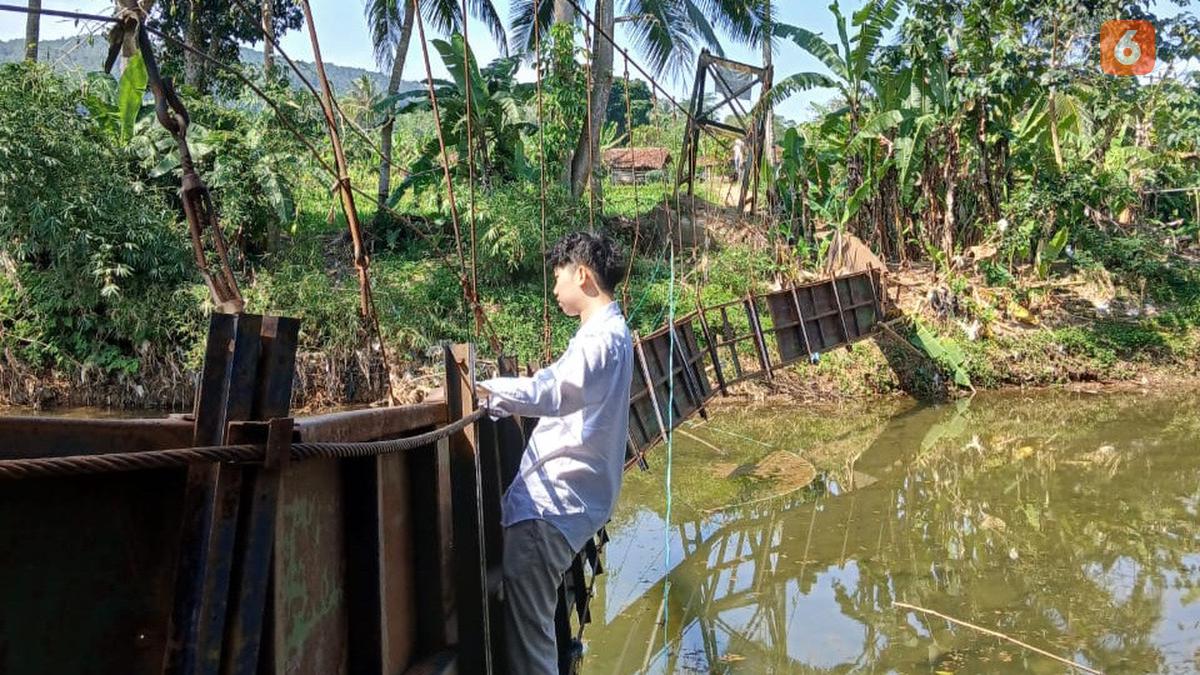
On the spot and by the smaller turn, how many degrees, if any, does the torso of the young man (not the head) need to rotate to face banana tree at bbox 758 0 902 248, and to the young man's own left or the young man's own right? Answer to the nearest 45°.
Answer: approximately 90° to the young man's own right

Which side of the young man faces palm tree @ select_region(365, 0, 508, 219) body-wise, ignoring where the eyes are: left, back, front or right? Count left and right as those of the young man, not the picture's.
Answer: right

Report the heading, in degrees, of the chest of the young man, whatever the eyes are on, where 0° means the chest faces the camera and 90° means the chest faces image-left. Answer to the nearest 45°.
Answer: approximately 90°

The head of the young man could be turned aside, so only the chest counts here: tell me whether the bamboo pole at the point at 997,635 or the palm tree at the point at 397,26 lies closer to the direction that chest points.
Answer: the palm tree

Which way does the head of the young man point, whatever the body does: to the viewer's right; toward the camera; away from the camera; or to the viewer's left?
to the viewer's left
